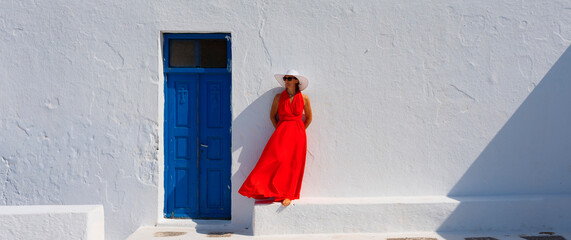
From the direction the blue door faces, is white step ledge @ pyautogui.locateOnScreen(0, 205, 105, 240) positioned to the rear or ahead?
ahead

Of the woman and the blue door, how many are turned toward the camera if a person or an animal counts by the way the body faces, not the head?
2

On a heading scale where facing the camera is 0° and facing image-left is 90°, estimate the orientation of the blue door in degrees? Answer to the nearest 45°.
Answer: approximately 0°

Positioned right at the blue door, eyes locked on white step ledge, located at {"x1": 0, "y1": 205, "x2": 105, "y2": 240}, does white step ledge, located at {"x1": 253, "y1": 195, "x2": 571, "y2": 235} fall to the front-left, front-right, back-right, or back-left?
back-left

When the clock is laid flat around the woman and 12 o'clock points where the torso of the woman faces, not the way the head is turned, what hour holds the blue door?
The blue door is roughly at 4 o'clock from the woman.

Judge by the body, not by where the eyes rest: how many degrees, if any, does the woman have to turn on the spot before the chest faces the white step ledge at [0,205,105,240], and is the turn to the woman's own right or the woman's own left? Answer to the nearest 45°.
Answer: approximately 45° to the woman's own right

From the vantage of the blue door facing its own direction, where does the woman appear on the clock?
The woman is roughly at 10 o'clock from the blue door.

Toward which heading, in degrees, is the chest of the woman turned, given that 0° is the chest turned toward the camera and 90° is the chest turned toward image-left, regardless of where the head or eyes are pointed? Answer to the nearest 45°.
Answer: approximately 0°
